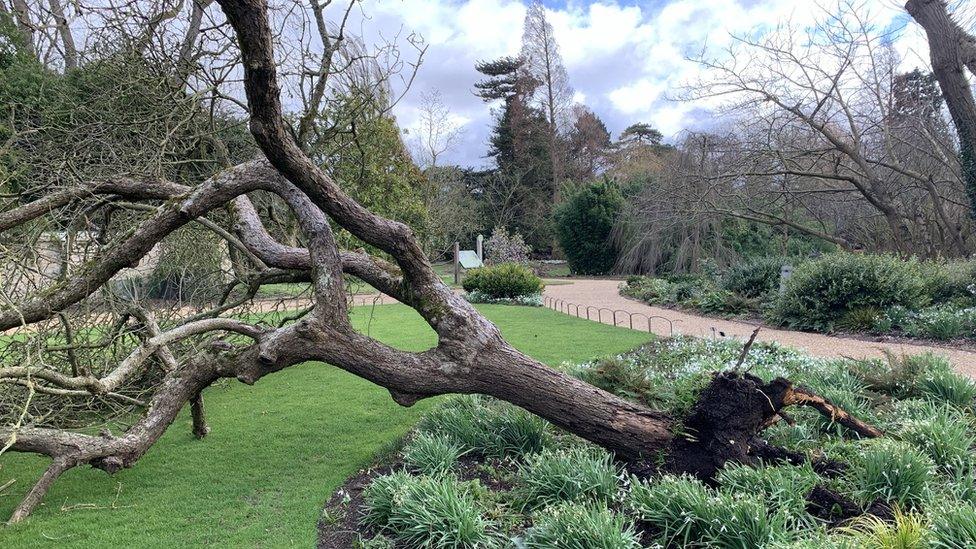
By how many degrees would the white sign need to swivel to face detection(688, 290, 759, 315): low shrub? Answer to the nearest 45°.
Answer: approximately 45° to its left

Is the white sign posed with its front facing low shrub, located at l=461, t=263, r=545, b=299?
yes

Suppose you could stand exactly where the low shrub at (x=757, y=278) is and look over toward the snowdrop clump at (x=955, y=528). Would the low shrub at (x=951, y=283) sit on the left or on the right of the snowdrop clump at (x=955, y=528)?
left

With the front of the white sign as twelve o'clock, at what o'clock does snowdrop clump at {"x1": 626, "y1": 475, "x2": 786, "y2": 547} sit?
The snowdrop clump is roughly at 12 o'clock from the white sign.

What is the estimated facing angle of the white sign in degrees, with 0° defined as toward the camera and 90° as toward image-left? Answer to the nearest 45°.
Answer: approximately 0°

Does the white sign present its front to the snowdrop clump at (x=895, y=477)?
yes

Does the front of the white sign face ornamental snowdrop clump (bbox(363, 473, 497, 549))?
yes

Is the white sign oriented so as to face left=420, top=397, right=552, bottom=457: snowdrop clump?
yes

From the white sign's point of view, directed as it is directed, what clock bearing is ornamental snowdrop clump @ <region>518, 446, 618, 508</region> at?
The ornamental snowdrop clump is roughly at 12 o'clock from the white sign.
